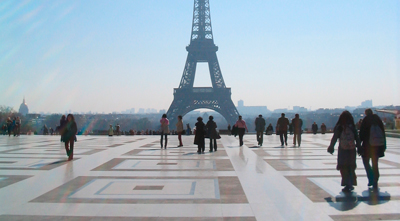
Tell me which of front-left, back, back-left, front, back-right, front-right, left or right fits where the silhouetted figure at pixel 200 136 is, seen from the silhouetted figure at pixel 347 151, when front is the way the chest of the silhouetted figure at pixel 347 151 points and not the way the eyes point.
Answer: front-left

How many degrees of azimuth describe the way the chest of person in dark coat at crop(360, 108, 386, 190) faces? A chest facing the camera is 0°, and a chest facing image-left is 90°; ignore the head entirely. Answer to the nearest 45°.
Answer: approximately 180°

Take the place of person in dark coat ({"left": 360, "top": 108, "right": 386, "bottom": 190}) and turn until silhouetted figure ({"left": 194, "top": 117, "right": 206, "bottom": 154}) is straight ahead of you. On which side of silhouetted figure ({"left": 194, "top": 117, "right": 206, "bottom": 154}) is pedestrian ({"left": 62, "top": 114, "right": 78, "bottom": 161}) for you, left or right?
left

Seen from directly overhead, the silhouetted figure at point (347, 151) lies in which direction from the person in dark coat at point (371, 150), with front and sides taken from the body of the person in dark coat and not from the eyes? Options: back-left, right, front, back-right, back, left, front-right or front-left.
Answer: back-left

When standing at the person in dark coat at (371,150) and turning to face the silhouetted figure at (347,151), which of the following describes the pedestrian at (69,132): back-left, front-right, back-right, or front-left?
front-right

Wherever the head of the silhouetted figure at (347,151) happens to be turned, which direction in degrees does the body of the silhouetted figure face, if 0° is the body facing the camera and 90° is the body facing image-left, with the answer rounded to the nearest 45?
approximately 180°

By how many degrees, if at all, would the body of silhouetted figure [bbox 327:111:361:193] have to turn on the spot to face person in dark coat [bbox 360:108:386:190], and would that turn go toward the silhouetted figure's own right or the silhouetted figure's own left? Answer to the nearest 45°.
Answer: approximately 45° to the silhouetted figure's own right

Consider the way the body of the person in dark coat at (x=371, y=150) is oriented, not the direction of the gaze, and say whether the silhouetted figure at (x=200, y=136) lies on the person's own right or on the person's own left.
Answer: on the person's own left

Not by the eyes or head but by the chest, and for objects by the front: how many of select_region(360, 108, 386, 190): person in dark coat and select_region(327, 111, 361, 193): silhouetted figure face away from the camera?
2

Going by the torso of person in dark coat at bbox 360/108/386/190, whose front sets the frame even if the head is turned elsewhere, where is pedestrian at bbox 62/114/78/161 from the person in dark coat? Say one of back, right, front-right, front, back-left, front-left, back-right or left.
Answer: left

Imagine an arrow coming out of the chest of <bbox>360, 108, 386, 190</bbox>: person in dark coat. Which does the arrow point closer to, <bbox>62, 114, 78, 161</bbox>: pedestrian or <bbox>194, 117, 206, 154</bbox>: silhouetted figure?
the silhouetted figure
